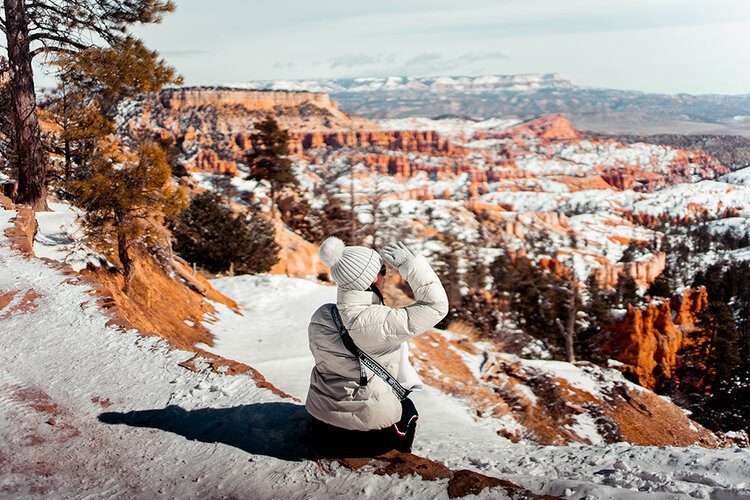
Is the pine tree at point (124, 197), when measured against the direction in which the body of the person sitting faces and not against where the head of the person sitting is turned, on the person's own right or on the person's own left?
on the person's own left

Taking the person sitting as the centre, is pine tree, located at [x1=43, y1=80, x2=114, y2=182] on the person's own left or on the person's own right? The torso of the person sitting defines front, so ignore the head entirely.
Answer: on the person's own left

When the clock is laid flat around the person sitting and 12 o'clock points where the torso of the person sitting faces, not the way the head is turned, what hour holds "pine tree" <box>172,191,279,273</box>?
The pine tree is roughly at 10 o'clock from the person sitting.

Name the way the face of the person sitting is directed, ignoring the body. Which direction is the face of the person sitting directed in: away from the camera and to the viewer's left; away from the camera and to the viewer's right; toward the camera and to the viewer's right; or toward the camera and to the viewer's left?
away from the camera and to the viewer's right

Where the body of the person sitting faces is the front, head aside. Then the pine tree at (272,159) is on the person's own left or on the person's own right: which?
on the person's own left

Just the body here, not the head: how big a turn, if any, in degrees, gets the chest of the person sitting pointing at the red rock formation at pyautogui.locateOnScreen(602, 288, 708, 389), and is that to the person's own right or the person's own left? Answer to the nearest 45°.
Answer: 0° — they already face it

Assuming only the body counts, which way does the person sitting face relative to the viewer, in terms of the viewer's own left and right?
facing away from the viewer and to the right of the viewer

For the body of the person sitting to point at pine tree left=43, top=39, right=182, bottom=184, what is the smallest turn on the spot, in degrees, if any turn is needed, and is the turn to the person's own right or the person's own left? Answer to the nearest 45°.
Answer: approximately 90° to the person's own left
